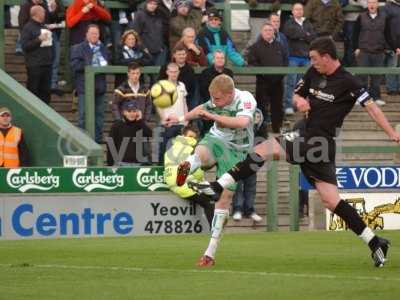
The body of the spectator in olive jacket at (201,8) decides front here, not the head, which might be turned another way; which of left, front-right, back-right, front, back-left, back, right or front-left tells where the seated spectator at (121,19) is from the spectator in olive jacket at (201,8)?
right

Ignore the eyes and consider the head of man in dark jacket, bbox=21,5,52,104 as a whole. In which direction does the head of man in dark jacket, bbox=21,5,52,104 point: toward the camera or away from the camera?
toward the camera

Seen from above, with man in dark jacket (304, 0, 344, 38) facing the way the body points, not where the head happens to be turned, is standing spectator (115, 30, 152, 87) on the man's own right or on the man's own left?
on the man's own right

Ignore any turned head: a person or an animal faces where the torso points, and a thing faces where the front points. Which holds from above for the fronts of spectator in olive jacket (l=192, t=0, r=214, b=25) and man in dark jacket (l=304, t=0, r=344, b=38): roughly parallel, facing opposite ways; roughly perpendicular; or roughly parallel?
roughly parallel

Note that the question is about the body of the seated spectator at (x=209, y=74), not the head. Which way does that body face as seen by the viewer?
toward the camera

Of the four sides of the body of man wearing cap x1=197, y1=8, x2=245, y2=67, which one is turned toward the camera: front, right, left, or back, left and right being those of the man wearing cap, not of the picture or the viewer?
front

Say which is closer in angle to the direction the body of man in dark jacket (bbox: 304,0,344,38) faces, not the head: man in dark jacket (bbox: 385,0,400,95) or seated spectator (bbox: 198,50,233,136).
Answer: the seated spectator

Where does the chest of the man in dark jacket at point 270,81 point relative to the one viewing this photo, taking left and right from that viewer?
facing the viewer

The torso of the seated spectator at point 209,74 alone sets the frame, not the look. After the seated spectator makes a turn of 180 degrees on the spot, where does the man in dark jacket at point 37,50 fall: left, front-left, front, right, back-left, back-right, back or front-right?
left

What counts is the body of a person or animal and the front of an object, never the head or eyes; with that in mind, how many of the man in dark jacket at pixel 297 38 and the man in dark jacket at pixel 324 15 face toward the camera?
2

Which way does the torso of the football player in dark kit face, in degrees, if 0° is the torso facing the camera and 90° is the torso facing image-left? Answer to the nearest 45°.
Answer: approximately 45°
